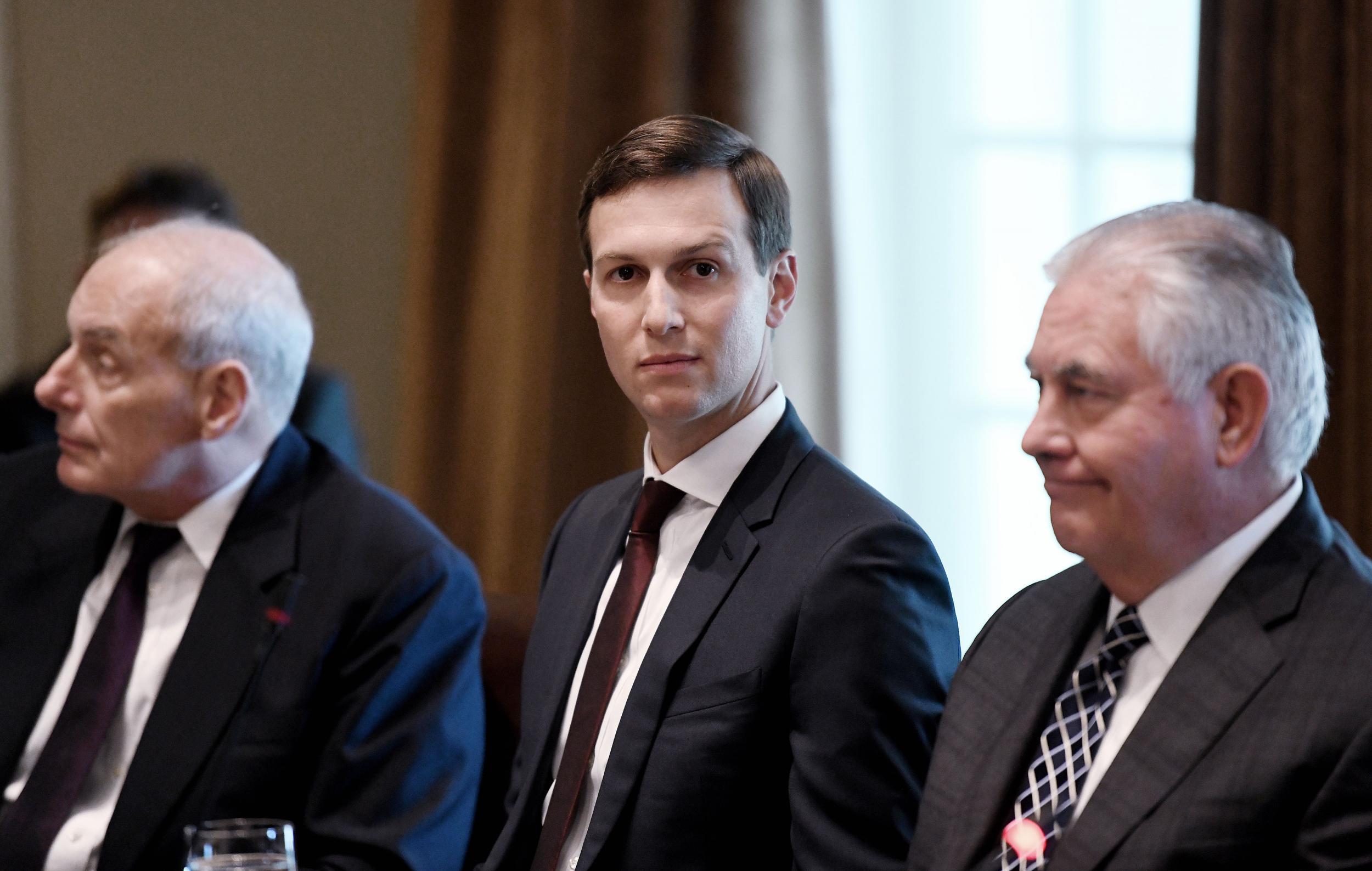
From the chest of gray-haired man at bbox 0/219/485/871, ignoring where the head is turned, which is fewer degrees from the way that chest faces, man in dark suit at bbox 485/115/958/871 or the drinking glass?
the drinking glass

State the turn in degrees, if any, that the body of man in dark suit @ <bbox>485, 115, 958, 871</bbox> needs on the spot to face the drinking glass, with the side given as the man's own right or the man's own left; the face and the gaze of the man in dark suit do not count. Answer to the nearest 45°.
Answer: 0° — they already face it

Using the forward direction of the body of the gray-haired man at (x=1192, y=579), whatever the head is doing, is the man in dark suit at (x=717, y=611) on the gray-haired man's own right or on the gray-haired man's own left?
on the gray-haired man's own right

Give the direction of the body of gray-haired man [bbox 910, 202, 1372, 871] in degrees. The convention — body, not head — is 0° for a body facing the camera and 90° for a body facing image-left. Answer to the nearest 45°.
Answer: approximately 45°

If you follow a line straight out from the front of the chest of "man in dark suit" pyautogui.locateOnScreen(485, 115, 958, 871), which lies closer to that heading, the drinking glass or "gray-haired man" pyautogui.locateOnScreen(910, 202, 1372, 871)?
the drinking glass

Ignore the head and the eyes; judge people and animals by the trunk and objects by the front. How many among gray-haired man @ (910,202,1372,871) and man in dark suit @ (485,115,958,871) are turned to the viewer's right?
0

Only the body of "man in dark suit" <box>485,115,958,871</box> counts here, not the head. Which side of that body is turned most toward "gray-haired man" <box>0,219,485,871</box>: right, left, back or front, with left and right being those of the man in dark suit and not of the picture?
right

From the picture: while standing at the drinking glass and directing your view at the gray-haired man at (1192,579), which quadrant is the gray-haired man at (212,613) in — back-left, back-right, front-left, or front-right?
back-left

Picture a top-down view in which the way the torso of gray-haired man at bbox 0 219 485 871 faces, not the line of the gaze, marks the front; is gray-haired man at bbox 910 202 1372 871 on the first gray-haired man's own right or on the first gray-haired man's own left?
on the first gray-haired man's own left

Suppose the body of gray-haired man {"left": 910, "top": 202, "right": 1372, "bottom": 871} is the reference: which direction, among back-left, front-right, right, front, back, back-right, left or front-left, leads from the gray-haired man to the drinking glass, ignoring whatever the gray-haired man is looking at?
front-right

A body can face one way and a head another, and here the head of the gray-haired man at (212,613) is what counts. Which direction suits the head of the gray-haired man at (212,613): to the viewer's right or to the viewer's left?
to the viewer's left

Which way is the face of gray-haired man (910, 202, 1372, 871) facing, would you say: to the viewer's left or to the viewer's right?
to the viewer's left

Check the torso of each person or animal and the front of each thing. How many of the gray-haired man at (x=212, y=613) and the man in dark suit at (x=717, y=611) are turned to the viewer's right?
0
